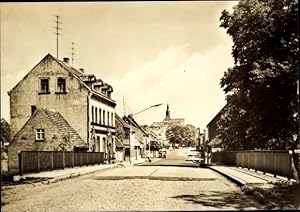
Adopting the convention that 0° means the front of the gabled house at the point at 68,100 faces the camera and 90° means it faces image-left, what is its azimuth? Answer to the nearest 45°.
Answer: approximately 270°

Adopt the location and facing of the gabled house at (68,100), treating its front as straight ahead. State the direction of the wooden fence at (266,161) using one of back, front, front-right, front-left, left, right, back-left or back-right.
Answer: front
